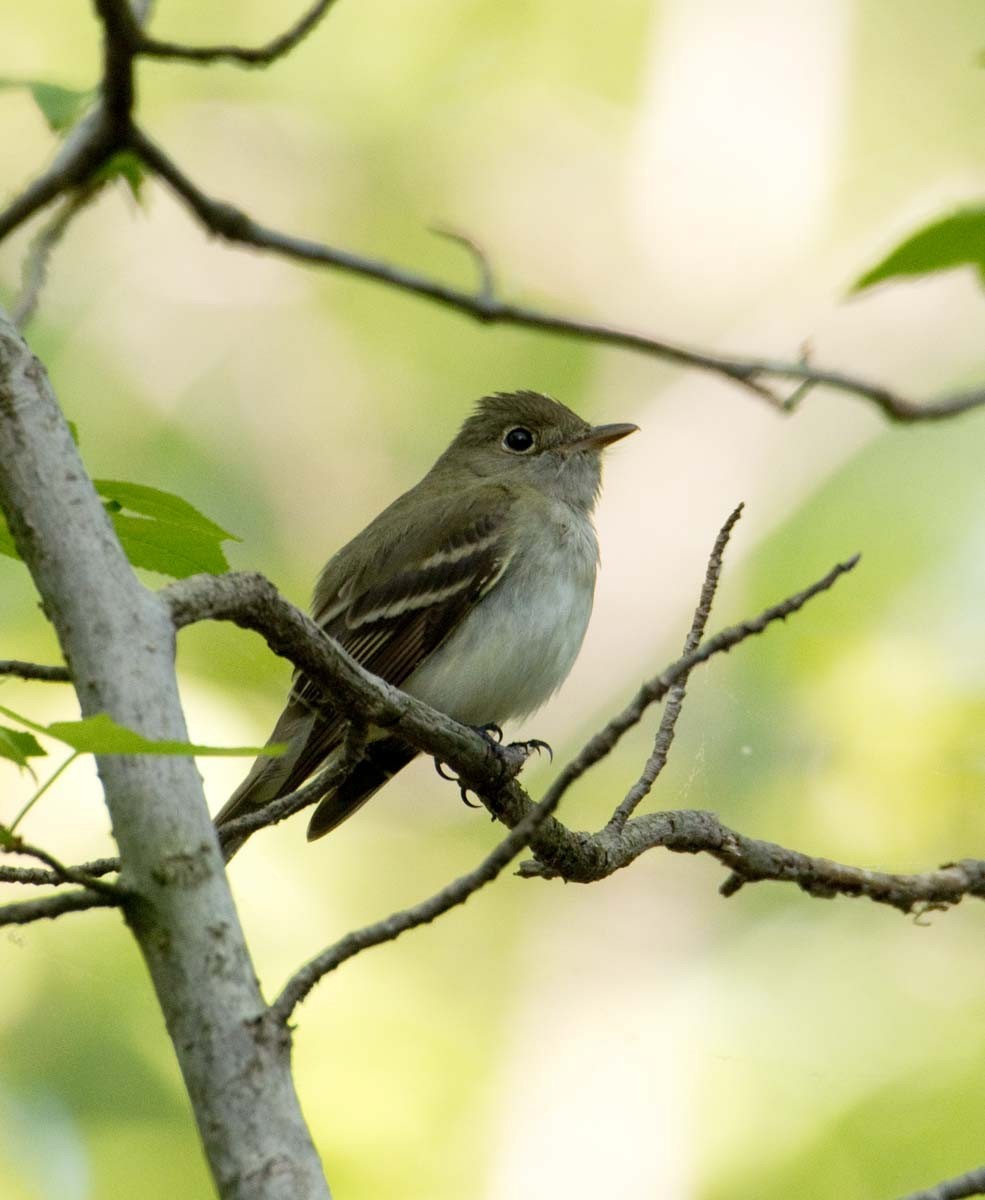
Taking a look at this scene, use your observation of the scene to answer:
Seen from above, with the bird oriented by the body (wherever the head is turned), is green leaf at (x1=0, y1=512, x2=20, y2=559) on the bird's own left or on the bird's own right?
on the bird's own right

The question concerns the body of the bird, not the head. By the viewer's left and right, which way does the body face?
facing to the right of the viewer
